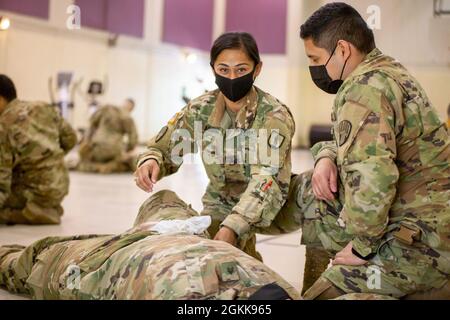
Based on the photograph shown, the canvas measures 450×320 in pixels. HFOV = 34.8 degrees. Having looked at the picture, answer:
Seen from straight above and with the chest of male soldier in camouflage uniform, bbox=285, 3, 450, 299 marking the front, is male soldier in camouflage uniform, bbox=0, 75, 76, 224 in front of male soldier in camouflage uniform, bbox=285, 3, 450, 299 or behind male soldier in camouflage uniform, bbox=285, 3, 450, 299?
in front

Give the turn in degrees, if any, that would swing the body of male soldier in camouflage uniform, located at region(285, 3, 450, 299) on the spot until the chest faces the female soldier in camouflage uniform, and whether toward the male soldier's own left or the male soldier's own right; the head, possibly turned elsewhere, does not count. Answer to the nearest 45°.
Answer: approximately 45° to the male soldier's own right

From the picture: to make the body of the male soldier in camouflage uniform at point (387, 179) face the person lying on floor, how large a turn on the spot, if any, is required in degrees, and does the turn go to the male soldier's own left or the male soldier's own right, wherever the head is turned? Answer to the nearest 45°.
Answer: approximately 45° to the male soldier's own left

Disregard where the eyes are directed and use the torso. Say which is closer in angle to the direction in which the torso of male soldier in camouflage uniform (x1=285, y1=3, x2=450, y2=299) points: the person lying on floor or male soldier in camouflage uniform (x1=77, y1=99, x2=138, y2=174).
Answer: the person lying on floor

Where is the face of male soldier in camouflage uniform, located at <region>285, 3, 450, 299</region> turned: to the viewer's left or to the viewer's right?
to the viewer's left

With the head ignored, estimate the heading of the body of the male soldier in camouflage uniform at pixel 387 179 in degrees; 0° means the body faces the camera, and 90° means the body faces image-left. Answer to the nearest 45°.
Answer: approximately 90°
